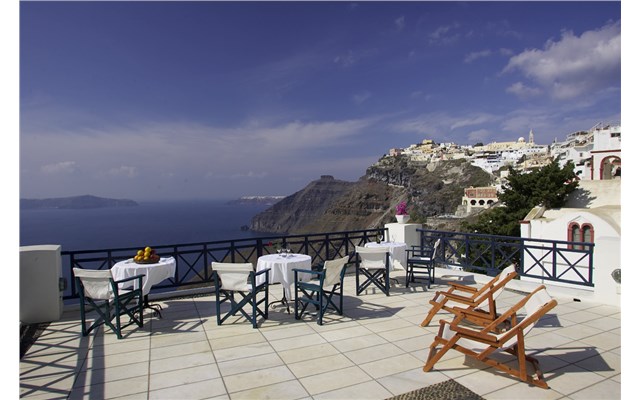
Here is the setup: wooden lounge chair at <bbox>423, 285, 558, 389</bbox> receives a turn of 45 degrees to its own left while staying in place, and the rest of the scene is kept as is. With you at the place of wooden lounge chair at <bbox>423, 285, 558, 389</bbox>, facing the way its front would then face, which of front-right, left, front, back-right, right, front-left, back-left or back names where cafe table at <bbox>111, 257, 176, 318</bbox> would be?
front-right

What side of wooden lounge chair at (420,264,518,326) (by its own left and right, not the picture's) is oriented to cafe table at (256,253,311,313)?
front

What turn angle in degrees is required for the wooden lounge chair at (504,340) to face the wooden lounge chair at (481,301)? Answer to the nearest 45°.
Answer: approximately 90° to its right

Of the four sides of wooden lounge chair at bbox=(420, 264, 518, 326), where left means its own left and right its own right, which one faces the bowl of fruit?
front

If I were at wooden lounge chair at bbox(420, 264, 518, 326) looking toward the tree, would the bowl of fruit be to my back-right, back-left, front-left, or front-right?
back-left

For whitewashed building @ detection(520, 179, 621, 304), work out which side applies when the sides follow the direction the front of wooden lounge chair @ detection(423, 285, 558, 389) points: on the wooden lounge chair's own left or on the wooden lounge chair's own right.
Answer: on the wooden lounge chair's own right

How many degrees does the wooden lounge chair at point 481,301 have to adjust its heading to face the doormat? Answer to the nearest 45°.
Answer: approximately 90° to its left

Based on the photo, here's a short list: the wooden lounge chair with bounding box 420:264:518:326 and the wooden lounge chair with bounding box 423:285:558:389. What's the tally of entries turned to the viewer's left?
2

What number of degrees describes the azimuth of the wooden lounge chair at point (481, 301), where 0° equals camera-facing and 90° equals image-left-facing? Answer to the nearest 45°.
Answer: approximately 90°

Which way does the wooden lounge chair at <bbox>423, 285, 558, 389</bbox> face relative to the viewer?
to the viewer's left

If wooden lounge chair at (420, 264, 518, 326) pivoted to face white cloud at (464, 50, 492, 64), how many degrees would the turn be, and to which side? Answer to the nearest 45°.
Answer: approximately 90° to its right
